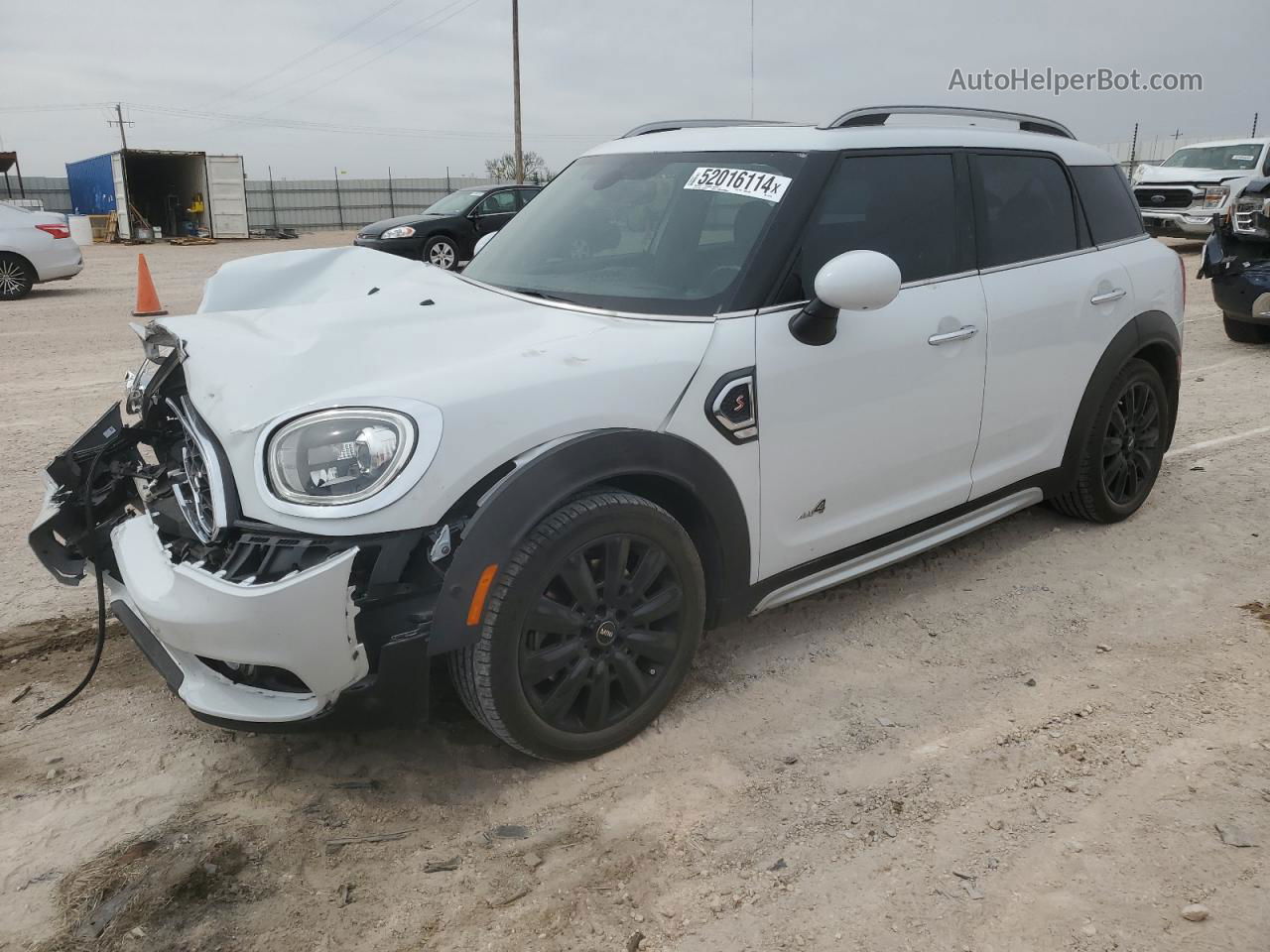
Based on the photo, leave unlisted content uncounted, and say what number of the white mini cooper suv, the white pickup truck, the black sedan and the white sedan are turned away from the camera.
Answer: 0

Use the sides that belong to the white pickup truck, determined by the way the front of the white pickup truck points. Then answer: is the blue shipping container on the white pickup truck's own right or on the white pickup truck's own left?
on the white pickup truck's own right

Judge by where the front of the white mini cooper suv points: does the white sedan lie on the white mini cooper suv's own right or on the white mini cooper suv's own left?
on the white mini cooper suv's own right

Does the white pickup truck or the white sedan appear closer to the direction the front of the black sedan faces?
the white sedan

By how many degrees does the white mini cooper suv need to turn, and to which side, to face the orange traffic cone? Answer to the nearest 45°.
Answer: approximately 90° to its right

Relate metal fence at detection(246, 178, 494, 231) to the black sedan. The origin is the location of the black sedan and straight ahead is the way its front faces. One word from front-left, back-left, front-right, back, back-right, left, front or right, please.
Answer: back-right

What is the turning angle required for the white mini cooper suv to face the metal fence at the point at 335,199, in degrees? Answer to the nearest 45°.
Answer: approximately 135° to its right

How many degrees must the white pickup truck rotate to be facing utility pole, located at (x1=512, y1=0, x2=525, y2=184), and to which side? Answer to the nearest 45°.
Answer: approximately 90° to its right

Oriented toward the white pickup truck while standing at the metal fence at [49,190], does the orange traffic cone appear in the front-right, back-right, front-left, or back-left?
front-right

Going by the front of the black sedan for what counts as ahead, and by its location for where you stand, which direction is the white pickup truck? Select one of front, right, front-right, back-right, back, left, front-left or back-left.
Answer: back-left

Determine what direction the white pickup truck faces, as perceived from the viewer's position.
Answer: facing the viewer and to the left of the viewer

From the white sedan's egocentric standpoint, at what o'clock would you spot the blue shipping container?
The blue shipping container is roughly at 3 o'clock from the white sedan.

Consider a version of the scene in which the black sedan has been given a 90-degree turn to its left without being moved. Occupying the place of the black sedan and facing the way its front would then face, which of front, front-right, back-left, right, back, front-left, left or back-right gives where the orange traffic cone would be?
right

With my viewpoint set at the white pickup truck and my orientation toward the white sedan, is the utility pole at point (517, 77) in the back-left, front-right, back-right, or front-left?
front-right
